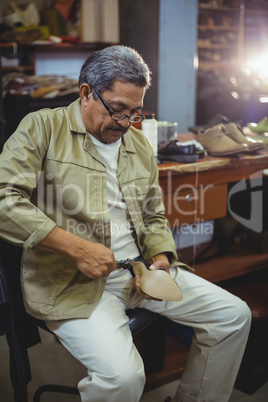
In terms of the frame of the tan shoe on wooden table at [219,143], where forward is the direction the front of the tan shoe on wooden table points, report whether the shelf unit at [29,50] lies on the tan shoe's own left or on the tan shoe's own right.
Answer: on the tan shoe's own left

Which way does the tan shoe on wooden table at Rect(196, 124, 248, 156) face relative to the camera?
to the viewer's right

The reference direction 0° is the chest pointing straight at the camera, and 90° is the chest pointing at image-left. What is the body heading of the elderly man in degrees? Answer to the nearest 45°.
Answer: approximately 315°

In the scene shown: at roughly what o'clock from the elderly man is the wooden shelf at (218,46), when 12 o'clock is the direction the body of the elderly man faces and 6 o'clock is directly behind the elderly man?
The wooden shelf is roughly at 8 o'clock from the elderly man.

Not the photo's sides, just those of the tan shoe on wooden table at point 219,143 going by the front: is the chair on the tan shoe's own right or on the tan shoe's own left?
on the tan shoe's own right

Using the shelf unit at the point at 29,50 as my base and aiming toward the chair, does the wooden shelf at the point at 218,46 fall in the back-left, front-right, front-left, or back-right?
back-left

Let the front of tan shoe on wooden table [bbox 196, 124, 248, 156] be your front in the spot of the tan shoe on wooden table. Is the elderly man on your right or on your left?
on your right
